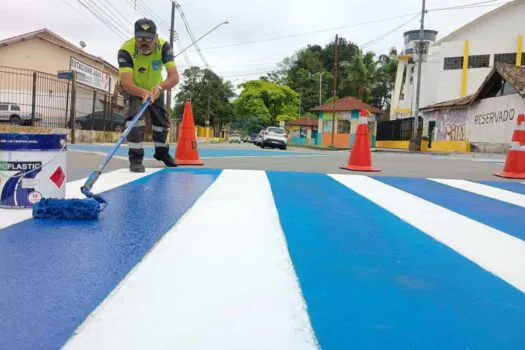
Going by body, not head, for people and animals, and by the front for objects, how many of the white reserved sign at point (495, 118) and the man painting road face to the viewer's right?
0

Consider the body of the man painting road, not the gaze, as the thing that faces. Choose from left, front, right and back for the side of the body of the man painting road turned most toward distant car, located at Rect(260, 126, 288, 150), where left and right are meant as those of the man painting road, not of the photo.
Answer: back

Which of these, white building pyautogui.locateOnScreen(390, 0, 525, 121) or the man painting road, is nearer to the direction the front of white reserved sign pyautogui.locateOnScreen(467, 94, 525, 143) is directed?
the man painting road

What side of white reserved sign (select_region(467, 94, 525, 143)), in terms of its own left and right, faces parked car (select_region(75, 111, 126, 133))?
front

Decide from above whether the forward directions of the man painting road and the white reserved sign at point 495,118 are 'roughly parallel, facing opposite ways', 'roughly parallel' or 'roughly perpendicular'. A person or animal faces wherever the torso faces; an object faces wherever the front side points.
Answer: roughly perpendicular

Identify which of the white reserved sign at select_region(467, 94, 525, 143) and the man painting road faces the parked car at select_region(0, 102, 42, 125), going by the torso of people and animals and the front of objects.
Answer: the white reserved sign

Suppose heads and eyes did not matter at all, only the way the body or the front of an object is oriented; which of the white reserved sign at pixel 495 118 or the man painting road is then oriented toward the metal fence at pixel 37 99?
the white reserved sign

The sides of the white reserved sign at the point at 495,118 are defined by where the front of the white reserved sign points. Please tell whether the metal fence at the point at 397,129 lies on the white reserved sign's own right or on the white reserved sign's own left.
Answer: on the white reserved sign's own right

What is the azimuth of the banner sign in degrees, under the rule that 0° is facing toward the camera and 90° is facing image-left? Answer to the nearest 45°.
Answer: approximately 315°

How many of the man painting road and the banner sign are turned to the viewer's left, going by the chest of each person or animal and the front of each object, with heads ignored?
0

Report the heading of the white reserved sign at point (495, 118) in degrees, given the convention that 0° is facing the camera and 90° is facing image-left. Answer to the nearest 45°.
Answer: approximately 45°

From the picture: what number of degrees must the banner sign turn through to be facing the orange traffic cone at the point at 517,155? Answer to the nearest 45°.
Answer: approximately 45° to its right
